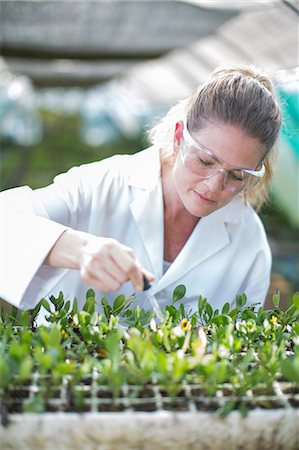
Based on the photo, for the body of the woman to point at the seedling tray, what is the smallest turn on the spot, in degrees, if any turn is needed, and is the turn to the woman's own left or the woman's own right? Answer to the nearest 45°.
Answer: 0° — they already face it

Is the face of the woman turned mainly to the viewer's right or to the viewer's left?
to the viewer's left

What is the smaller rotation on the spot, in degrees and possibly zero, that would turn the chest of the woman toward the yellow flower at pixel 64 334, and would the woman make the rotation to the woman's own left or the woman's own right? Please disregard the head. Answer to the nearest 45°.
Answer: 0° — they already face it

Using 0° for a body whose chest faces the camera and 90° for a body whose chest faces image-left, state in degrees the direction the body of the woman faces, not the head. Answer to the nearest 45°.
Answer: approximately 0°
